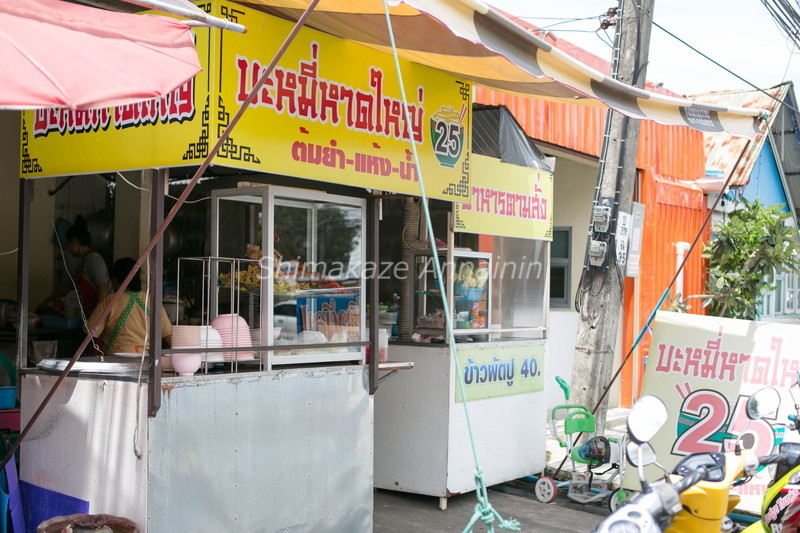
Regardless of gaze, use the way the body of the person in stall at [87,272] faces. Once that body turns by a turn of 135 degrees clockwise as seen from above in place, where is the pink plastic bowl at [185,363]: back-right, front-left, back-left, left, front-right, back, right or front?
back-right

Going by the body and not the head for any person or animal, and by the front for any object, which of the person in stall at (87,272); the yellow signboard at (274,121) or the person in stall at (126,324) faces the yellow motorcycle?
the yellow signboard

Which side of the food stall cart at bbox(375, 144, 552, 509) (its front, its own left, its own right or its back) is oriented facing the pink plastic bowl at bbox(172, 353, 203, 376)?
right

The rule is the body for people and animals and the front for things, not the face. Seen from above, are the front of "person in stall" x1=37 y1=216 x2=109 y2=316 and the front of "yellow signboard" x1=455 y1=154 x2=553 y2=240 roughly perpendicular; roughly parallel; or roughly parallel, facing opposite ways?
roughly perpendicular

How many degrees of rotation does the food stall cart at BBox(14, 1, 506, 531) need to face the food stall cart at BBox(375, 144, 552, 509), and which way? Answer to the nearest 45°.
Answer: approximately 90° to its left

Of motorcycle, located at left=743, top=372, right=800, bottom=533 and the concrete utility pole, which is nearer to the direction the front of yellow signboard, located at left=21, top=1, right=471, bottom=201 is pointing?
the motorcycle

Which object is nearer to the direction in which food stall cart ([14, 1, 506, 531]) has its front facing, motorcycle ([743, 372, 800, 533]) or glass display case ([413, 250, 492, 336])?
the motorcycle

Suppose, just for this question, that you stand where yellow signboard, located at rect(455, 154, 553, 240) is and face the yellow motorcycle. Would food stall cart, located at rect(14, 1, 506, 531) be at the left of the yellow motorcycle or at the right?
right

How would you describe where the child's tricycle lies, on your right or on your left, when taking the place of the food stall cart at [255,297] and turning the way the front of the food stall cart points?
on your left

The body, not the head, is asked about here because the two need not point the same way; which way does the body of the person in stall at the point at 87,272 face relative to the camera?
to the viewer's left

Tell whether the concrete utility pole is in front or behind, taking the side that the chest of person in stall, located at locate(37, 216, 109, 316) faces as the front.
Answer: behind
